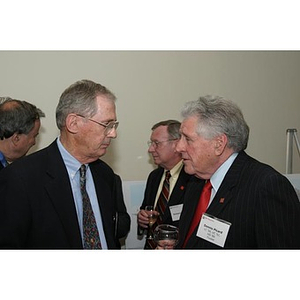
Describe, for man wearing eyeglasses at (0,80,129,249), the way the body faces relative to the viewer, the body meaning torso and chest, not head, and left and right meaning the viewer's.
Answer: facing the viewer and to the right of the viewer

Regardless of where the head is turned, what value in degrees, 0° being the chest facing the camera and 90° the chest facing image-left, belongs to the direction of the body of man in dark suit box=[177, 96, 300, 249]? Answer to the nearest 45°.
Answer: approximately 45°

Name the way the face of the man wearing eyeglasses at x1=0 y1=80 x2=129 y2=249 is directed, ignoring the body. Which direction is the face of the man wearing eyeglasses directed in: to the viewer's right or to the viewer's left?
to the viewer's right

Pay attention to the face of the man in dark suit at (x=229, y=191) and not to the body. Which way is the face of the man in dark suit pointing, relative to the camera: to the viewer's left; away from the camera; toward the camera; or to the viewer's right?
to the viewer's left
